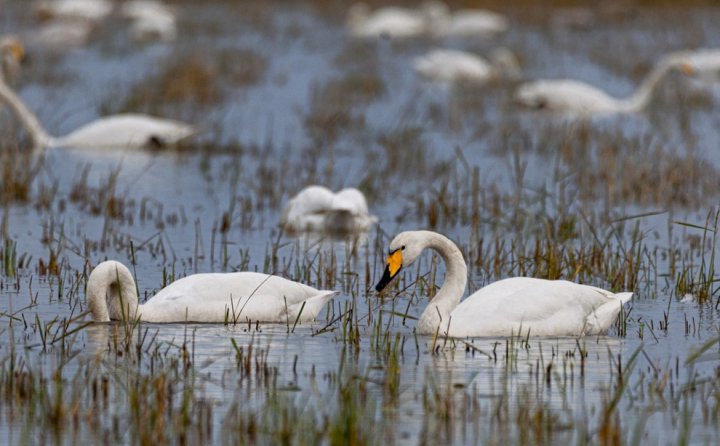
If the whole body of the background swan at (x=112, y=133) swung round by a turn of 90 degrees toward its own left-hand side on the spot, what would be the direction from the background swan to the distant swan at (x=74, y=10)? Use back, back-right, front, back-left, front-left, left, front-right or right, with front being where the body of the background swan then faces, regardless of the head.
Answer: back

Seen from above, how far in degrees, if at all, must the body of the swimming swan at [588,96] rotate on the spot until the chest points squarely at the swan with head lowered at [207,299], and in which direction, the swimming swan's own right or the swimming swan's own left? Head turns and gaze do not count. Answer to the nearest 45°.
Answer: approximately 90° to the swimming swan's own right

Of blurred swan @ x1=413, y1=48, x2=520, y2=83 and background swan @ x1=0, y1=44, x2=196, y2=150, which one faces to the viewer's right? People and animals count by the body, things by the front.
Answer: the blurred swan

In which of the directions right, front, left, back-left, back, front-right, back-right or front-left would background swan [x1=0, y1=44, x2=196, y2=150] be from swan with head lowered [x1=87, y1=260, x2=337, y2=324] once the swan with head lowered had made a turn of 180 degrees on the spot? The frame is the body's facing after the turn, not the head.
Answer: left

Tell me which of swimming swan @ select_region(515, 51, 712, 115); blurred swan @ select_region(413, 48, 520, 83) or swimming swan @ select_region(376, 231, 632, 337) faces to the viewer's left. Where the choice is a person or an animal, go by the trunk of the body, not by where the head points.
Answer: swimming swan @ select_region(376, 231, 632, 337)

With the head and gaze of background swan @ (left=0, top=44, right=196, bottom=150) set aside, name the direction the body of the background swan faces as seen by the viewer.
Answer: to the viewer's left

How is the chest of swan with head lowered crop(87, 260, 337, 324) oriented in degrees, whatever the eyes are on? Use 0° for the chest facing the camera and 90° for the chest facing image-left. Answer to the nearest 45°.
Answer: approximately 90°

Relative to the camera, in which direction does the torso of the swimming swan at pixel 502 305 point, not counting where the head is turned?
to the viewer's left

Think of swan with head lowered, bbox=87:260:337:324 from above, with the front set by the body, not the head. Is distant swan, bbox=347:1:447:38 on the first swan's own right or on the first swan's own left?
on the first swan's own right

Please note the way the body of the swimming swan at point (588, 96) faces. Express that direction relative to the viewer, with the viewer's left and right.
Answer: facing to the right of the viewer

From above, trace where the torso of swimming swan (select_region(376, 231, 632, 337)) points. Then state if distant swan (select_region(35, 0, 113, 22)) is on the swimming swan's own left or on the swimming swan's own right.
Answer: on the swimming swan's own right

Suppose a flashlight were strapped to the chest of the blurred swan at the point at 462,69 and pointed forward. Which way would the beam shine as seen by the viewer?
to the viewer's right

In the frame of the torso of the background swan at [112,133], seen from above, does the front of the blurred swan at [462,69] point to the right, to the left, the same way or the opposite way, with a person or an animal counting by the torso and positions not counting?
the opposite way

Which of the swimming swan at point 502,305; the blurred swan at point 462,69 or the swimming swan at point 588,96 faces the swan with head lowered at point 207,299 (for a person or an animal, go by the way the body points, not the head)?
the swimming swan at point 502,305
